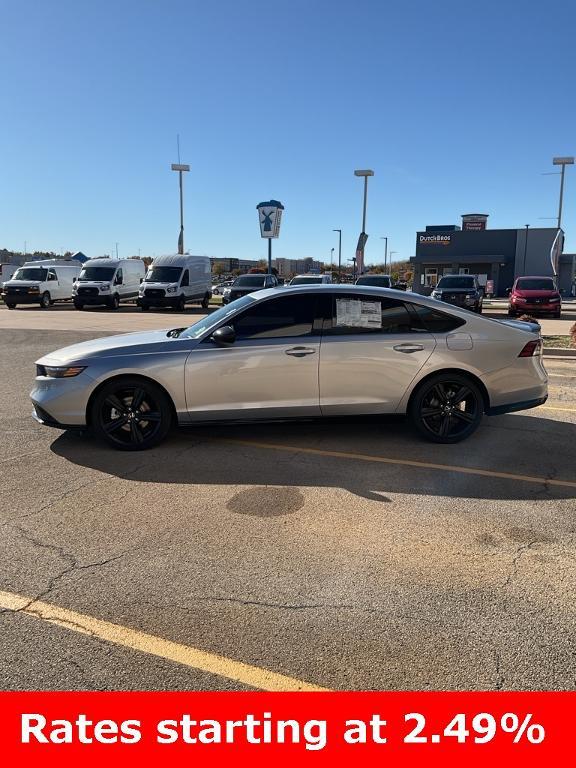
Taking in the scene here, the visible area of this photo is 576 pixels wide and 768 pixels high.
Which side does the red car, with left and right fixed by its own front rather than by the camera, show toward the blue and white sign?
right

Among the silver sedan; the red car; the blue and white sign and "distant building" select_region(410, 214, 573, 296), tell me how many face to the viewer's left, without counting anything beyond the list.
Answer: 1

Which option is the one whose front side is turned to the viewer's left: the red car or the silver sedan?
the silver sedan

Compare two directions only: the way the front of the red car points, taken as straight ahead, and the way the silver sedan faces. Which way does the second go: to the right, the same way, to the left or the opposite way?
to the right

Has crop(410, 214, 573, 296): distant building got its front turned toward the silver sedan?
yes

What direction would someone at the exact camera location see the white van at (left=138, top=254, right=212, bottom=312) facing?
facing the viewer and to the left of the viewer

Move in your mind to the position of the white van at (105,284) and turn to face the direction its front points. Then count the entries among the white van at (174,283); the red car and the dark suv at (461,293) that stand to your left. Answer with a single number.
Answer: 3

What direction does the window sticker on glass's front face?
toward the camera

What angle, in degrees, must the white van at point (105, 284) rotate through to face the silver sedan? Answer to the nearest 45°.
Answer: approximately 45° to its left

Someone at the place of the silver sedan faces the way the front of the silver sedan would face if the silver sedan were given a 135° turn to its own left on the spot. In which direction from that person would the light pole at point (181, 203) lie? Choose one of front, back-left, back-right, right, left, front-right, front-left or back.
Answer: back-left

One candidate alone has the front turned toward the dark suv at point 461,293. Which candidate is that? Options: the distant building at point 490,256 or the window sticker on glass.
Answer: the distant building

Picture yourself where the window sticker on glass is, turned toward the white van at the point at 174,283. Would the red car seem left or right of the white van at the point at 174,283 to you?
right

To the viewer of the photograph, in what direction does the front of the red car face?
facing the viewer

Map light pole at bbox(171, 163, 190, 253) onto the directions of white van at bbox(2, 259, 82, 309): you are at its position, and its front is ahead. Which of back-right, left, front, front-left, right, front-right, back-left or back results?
back
